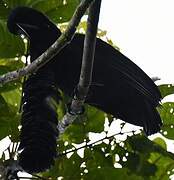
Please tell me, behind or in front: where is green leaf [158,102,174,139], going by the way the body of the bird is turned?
behind

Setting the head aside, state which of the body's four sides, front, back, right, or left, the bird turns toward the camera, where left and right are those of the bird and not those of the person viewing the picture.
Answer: left
